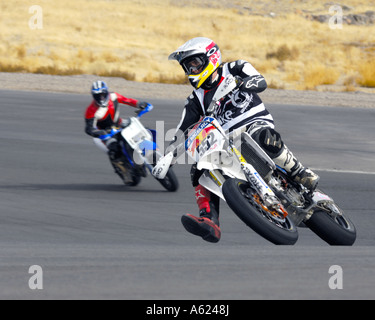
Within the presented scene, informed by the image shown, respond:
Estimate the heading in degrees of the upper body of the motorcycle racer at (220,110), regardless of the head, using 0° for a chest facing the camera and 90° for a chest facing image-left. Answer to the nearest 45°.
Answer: approximately 45°

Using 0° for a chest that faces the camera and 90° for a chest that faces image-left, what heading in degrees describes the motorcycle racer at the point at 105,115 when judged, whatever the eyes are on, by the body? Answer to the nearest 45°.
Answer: approximately 0°

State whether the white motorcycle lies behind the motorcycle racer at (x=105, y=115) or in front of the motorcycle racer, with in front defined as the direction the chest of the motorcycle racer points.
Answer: in front

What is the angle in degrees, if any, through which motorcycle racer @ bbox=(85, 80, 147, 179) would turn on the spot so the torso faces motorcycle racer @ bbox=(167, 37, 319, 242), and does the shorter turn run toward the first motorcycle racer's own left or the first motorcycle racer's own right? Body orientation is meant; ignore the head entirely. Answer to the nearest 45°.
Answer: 0° — they already face them
